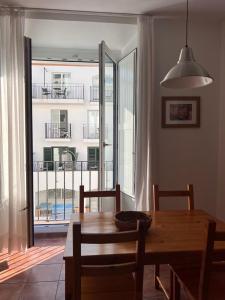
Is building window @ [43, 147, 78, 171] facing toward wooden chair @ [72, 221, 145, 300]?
yes

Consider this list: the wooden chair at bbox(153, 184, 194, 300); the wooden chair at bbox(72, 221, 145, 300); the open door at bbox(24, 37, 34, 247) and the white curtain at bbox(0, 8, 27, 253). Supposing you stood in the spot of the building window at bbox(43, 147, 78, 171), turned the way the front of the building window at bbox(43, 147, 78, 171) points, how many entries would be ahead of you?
4

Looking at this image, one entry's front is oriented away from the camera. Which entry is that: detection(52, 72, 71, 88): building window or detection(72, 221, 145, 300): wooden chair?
the wooden chair

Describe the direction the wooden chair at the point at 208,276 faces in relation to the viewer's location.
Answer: facing away from the viewer and to the left of the viewer

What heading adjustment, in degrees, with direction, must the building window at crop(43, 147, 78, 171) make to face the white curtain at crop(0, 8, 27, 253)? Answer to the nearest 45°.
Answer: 0° — it already faces it

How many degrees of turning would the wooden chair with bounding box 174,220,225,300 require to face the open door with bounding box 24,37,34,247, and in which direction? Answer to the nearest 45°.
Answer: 0° — it already faces it

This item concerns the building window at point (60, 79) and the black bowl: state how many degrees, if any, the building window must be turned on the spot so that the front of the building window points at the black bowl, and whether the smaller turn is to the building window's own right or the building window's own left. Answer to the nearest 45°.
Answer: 0° — it already faces it

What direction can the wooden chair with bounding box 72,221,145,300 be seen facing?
away from the camera

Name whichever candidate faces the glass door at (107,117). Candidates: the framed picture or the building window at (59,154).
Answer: the building window

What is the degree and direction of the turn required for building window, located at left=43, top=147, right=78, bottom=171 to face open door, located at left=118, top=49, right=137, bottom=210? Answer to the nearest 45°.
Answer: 0° — it already faces it
